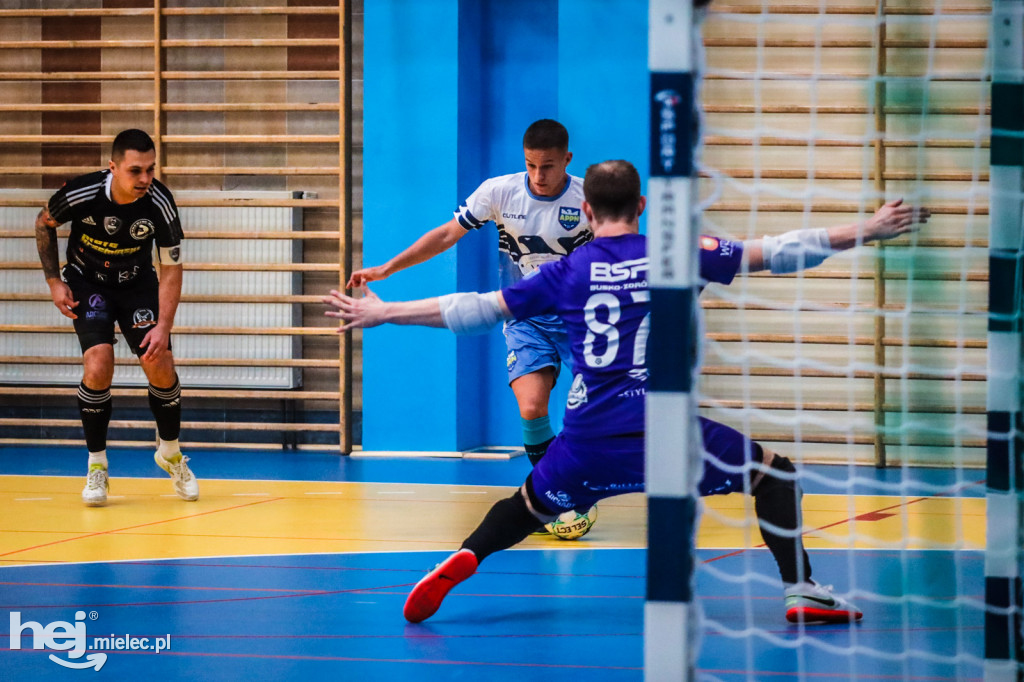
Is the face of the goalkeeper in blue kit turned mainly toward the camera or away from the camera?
away from the camera

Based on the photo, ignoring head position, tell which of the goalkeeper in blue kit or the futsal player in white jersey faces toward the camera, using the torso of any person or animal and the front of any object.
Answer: the futsal player in white jersey

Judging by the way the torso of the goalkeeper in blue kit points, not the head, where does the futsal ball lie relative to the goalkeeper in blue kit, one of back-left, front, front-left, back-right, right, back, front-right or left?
front

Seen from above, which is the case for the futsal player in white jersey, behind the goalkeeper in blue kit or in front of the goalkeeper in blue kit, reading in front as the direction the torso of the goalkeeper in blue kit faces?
in front

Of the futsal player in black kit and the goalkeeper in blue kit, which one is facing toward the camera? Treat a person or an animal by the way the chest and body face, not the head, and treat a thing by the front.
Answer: the futsal player in black kit

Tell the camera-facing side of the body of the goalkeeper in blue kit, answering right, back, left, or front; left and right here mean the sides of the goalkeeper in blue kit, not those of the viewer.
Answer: back

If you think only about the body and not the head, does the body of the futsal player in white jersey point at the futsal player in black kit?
no

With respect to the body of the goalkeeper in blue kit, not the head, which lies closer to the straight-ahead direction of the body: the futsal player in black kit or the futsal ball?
the futsal ball

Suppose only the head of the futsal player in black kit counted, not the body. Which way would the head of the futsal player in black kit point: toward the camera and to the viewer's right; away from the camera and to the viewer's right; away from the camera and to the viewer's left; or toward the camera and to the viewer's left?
toward the camera and to the viewer's right

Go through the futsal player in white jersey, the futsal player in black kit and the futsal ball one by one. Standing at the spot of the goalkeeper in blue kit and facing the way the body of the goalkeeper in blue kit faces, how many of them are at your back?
0

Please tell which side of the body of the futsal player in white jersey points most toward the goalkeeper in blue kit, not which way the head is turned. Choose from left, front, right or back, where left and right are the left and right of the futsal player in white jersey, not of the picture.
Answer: front

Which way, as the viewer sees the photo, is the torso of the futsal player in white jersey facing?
toward the camera

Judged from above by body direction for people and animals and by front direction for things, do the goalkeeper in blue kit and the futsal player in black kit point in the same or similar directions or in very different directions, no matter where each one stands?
very different directions

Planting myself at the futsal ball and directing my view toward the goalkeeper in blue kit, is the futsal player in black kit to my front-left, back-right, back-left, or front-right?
back-right

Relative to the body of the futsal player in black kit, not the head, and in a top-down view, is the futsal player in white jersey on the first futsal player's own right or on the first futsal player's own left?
on the first futsal player's own left

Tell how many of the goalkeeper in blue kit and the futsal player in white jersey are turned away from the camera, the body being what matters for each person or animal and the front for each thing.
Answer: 1

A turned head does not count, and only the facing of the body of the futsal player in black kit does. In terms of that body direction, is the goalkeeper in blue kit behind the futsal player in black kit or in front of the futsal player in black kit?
in front

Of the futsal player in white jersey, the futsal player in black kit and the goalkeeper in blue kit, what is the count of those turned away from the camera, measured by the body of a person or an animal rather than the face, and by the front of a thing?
1
